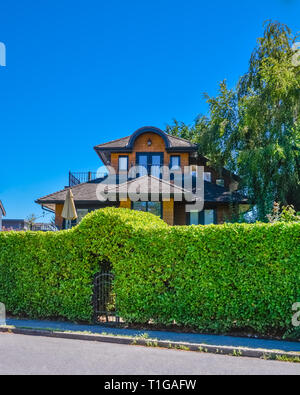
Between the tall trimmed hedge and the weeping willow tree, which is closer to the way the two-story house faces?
the tall trimmed hedge

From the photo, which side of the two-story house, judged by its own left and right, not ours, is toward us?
front

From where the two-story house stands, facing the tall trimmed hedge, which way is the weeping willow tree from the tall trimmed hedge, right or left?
left

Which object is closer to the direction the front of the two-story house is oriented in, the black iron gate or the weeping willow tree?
the black iron gate

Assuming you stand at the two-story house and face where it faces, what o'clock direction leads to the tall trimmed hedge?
The tall trimmed hedge is roughly at 12 o'clock from the two-story house.

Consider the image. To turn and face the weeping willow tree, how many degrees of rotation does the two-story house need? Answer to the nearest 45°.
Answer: approximately 45° to its left

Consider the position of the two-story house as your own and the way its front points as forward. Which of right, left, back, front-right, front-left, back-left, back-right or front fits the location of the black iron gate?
front
